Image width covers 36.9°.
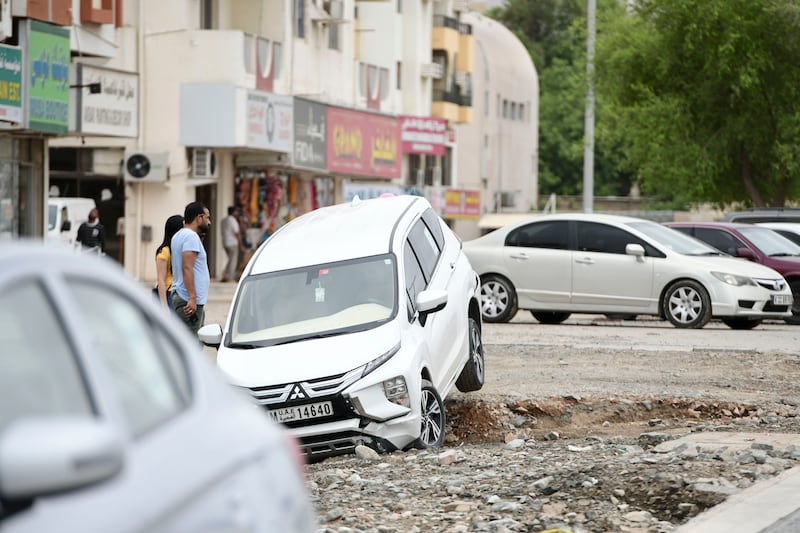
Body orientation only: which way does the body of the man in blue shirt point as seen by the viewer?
to the viewer's right

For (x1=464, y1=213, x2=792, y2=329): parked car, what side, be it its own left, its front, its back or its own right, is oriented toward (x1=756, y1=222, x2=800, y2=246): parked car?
left

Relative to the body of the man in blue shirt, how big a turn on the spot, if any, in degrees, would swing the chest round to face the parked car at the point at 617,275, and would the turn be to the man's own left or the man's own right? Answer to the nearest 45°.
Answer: approximately 45° to the man's own left

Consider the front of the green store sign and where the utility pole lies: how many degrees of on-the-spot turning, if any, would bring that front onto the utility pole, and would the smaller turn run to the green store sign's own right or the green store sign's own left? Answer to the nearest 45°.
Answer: approximately 90° to the green store sign's own left

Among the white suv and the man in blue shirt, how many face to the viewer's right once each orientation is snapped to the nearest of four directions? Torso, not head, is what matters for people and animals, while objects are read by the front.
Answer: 1

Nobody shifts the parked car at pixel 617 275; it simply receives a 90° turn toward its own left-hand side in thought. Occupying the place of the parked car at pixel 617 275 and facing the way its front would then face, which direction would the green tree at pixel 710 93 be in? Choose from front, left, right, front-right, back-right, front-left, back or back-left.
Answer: front-left

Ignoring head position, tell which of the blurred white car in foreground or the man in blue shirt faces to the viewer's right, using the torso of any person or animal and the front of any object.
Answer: the man in blue shirt

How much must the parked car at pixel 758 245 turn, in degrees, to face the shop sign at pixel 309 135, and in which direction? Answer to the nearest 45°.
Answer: approximately 180°

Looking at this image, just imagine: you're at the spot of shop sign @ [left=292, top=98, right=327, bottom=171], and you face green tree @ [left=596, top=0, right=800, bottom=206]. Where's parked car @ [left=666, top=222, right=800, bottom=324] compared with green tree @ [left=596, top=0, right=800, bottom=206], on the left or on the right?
right

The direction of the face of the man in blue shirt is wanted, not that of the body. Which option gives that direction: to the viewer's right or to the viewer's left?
to the viewer's right

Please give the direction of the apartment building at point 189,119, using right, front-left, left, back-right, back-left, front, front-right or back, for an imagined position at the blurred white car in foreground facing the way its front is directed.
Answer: back-right
